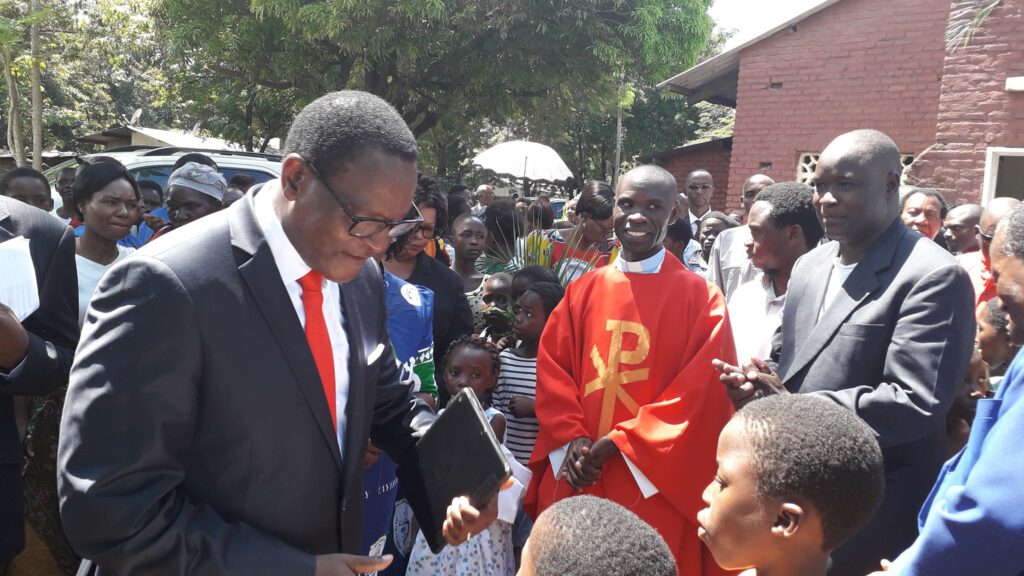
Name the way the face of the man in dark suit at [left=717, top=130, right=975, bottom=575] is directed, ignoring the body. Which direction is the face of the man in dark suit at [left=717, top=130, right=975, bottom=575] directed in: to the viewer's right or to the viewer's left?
to the viewer's left

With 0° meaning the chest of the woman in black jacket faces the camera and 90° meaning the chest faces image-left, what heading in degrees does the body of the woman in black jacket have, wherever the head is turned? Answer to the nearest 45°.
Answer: approximately 45°

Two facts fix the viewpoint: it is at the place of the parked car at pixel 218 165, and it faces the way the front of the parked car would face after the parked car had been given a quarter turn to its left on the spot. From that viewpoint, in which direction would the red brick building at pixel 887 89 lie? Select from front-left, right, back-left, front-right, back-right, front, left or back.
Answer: left

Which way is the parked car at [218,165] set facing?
to the viewer's left

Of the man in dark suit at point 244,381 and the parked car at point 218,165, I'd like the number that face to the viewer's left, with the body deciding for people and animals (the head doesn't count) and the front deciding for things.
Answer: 1
